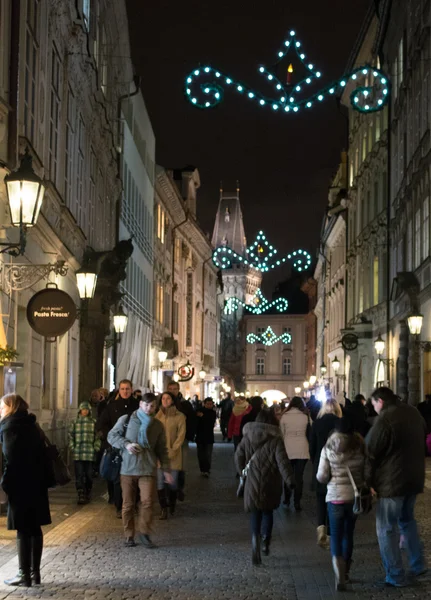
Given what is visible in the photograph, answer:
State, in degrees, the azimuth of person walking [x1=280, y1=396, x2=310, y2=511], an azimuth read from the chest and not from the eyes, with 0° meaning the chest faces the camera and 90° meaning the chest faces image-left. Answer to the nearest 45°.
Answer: approximately 180°

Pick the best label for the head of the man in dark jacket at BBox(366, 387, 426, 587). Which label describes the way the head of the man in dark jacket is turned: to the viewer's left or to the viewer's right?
to the viewer's left

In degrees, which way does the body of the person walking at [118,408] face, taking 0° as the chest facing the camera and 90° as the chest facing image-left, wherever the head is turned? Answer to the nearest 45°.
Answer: approximately 0°

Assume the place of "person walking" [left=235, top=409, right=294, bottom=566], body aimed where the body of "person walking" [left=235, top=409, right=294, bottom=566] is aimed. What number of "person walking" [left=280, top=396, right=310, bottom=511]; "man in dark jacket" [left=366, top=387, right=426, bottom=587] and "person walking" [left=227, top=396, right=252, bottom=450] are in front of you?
2

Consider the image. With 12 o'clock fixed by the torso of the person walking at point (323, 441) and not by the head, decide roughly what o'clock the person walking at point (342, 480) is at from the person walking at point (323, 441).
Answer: the person walking at point (342, 480) is roughly at 6 o'clock from the person walking at point (323, 441).

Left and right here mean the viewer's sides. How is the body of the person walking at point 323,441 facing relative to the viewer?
facing away from the viewer

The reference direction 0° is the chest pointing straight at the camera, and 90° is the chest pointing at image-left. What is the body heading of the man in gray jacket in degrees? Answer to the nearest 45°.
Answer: approximately 0°

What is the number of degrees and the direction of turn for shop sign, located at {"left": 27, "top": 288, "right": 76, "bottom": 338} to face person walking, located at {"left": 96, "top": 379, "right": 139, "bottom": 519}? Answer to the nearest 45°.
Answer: approximately 135° to its left
